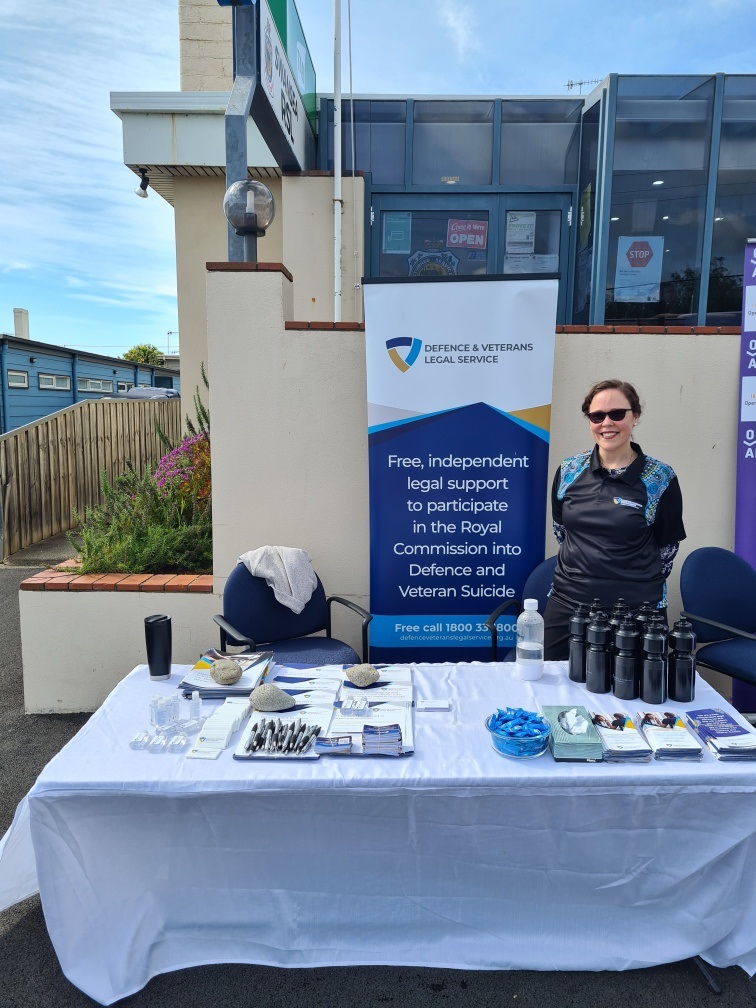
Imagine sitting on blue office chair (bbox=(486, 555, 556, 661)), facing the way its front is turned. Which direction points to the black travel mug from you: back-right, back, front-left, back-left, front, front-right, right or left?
front

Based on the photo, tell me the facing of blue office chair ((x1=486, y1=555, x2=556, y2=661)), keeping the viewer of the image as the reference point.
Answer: facing the viewer and to the left of the viewer

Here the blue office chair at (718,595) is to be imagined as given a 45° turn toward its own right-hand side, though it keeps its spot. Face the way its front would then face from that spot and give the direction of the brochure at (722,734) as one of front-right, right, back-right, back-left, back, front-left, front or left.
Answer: front

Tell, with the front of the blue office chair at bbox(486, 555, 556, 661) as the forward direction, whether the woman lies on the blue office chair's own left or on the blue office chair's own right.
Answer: on the blue office chair's own left

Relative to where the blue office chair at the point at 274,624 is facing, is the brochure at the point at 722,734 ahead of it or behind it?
ahead

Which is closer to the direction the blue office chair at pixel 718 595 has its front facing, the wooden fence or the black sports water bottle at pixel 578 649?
the black sports water bottle

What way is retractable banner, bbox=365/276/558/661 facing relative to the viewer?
toward the camera

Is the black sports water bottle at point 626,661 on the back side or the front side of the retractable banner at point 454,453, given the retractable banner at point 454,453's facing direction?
on the front side

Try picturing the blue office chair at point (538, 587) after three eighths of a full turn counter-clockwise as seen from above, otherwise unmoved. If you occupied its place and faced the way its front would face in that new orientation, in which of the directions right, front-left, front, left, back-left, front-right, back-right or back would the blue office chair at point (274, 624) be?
back

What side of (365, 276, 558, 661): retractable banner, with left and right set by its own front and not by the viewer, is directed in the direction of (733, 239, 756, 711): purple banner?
left

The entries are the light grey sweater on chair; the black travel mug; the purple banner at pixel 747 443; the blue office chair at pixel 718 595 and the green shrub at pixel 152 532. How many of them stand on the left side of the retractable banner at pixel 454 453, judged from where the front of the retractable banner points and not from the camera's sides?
2

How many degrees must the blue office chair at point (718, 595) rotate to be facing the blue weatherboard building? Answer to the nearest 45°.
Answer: approximately 180°

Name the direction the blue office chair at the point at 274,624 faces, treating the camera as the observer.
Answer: facing the viewer and to the right of the viewer

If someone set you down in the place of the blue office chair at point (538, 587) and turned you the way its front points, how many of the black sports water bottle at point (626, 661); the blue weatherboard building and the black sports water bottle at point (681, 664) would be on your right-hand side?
1

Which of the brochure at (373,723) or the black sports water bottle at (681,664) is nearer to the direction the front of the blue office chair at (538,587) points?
the brochure

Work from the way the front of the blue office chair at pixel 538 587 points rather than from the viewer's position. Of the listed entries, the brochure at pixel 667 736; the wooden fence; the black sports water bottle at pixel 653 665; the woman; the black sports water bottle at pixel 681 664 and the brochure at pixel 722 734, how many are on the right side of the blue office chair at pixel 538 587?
1

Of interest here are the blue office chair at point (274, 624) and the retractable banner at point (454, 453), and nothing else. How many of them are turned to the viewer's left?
0
